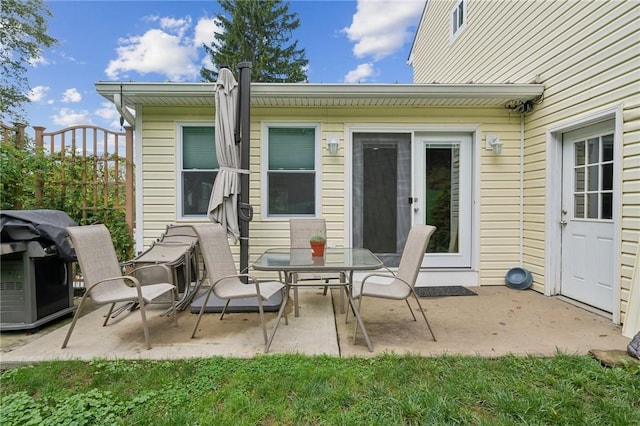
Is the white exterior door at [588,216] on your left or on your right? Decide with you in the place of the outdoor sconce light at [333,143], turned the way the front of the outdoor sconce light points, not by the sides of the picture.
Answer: on your left

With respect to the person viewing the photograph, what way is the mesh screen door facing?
facing the viewer

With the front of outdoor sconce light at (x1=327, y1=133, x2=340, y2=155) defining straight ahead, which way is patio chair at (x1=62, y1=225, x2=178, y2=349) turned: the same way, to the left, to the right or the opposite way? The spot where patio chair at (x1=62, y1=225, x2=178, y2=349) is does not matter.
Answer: to the left

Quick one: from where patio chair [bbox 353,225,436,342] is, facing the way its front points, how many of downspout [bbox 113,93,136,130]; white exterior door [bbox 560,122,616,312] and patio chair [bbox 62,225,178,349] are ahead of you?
2

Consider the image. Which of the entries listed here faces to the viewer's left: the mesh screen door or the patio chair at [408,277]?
the patio chair

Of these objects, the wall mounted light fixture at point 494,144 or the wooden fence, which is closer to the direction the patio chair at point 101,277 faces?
the wall mounted light fixture

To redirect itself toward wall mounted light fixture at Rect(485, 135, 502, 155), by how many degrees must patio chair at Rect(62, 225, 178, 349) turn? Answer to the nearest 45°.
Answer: approximately 45° to its left

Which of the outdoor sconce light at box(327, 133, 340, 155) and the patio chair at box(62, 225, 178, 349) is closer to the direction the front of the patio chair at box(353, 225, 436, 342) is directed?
the patio chair

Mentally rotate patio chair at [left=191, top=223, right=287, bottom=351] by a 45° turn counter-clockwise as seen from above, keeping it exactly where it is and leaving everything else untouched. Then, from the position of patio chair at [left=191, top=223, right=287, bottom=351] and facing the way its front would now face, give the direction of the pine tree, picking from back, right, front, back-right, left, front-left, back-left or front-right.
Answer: left

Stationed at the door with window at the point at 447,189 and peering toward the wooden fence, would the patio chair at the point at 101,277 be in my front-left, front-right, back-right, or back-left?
front-left

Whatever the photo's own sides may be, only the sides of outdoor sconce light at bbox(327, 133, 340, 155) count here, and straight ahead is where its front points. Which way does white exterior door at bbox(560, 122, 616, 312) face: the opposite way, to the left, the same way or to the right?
to the right

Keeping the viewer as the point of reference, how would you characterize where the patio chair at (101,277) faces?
facing the viewer and to the right of the viewer

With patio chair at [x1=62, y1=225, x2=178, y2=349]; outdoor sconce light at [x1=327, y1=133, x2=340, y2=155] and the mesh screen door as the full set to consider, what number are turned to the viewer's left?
0

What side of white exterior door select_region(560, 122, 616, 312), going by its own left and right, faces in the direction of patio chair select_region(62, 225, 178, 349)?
front

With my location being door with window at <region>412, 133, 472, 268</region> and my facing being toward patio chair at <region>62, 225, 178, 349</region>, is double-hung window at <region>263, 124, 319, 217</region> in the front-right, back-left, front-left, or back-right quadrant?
front-right
